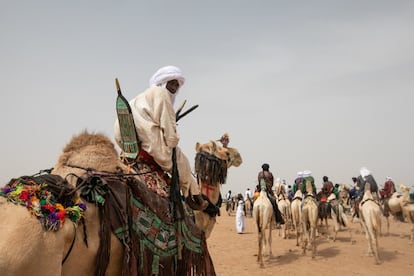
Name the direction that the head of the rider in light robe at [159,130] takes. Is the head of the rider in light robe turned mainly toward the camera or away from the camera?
toward the camera

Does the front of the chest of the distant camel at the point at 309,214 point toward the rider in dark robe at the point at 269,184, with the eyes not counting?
no

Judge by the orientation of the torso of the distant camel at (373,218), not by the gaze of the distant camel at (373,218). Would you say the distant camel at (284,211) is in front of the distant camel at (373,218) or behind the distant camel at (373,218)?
in front

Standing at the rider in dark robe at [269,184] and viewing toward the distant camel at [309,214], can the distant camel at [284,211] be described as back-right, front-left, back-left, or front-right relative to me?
front-left

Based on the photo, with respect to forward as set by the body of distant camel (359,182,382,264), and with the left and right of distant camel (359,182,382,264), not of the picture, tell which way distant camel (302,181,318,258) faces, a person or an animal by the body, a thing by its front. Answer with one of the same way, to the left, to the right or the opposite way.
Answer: the same way

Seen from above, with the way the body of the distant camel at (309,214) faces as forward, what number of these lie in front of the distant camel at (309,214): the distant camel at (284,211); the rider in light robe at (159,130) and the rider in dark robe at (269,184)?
1

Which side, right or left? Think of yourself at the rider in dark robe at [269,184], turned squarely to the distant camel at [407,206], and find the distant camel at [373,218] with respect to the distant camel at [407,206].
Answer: right
